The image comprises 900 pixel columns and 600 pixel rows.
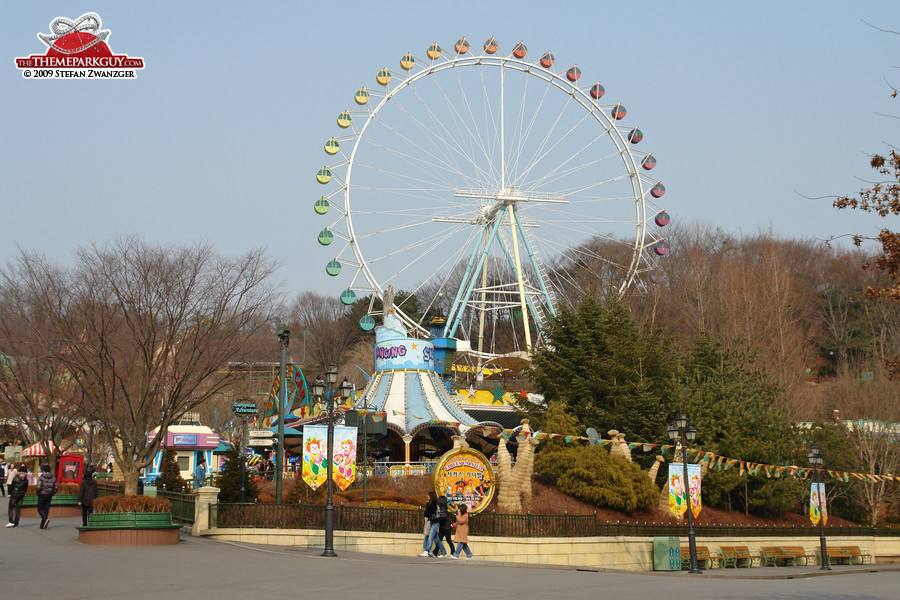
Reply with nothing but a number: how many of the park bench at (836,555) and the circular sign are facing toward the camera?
2

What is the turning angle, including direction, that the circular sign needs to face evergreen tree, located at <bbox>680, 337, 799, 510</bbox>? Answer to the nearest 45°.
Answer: approximately 135° to its left

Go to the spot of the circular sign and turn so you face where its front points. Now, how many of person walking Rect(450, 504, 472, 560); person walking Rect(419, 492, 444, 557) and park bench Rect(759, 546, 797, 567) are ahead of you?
2

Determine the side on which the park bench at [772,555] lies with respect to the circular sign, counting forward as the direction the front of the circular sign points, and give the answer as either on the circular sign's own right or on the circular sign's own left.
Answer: on the circular sign's own left

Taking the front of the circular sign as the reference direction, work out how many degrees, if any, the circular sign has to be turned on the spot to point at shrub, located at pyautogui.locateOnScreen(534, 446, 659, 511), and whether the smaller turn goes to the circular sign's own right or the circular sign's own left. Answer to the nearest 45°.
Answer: approximately 135° to the circular sign's own left

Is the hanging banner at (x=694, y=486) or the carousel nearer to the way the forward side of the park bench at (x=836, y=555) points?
the hanging banner

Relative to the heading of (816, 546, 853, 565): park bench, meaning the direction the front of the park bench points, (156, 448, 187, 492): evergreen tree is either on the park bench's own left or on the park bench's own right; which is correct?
on the park bench's own right

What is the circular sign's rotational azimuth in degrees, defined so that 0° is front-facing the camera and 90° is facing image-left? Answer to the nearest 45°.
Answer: approximately 0°
